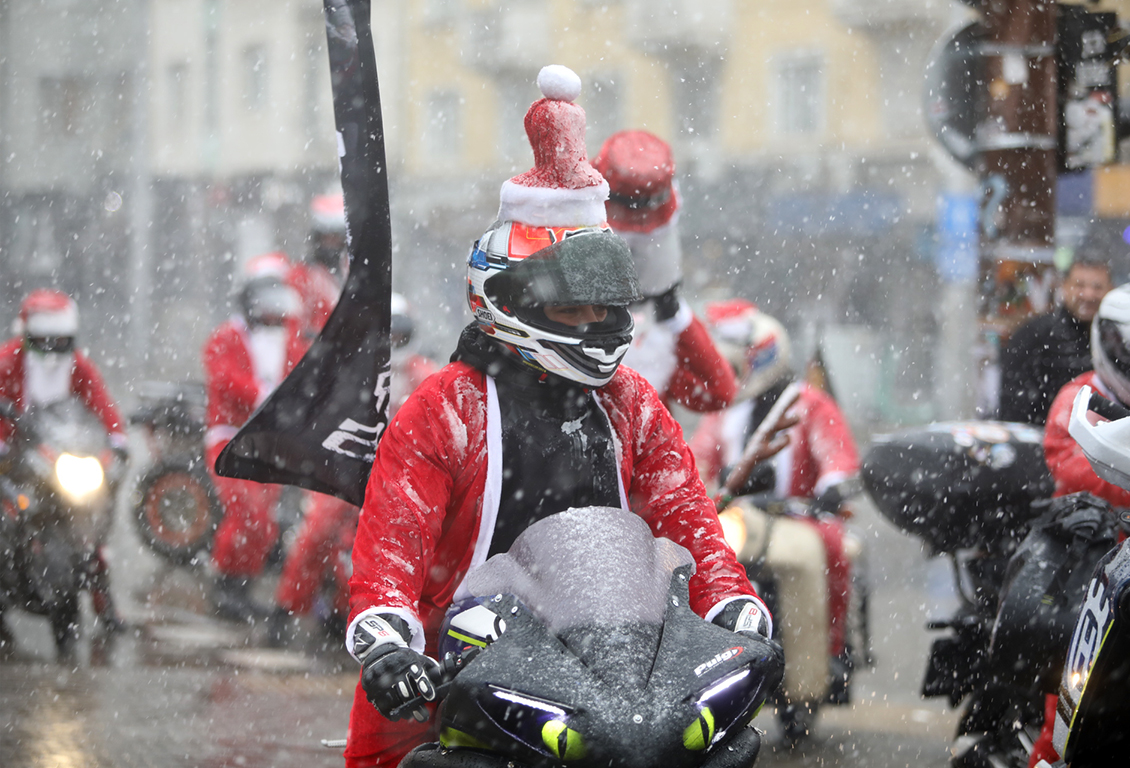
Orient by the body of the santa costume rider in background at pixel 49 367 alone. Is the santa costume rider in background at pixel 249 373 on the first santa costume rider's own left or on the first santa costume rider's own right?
on the first santa costume rider's own left

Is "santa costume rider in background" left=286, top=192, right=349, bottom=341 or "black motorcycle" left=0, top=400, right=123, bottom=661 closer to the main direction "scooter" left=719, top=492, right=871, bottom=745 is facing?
the black motorcycle

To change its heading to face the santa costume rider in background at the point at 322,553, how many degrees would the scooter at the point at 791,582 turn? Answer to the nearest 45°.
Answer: approximately 90° to its right

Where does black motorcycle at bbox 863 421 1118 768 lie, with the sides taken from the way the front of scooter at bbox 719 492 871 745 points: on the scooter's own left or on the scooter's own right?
on the scooter's own left

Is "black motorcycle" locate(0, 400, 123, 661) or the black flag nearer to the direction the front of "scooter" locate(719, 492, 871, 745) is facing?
the black flag

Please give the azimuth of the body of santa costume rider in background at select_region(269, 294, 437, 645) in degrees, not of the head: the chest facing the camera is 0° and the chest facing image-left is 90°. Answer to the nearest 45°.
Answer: approximately 0°

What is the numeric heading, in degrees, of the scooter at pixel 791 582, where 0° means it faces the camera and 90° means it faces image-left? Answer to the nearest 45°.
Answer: approximately 45°

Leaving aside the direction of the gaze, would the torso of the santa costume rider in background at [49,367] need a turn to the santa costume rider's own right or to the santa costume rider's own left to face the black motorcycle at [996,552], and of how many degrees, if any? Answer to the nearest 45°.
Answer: approximately 45° to the santa costume rider's own left

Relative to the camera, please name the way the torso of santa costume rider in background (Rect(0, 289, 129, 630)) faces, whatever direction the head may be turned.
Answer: toward the camera

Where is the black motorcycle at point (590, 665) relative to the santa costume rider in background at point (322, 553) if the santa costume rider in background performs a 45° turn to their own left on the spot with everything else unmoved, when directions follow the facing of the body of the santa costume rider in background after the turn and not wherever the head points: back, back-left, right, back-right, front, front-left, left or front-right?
front-right

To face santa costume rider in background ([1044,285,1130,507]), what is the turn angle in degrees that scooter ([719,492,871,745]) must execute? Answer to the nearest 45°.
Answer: approximately 90° to its left

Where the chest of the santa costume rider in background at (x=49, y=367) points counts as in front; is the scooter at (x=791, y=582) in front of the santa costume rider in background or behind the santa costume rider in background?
in front
